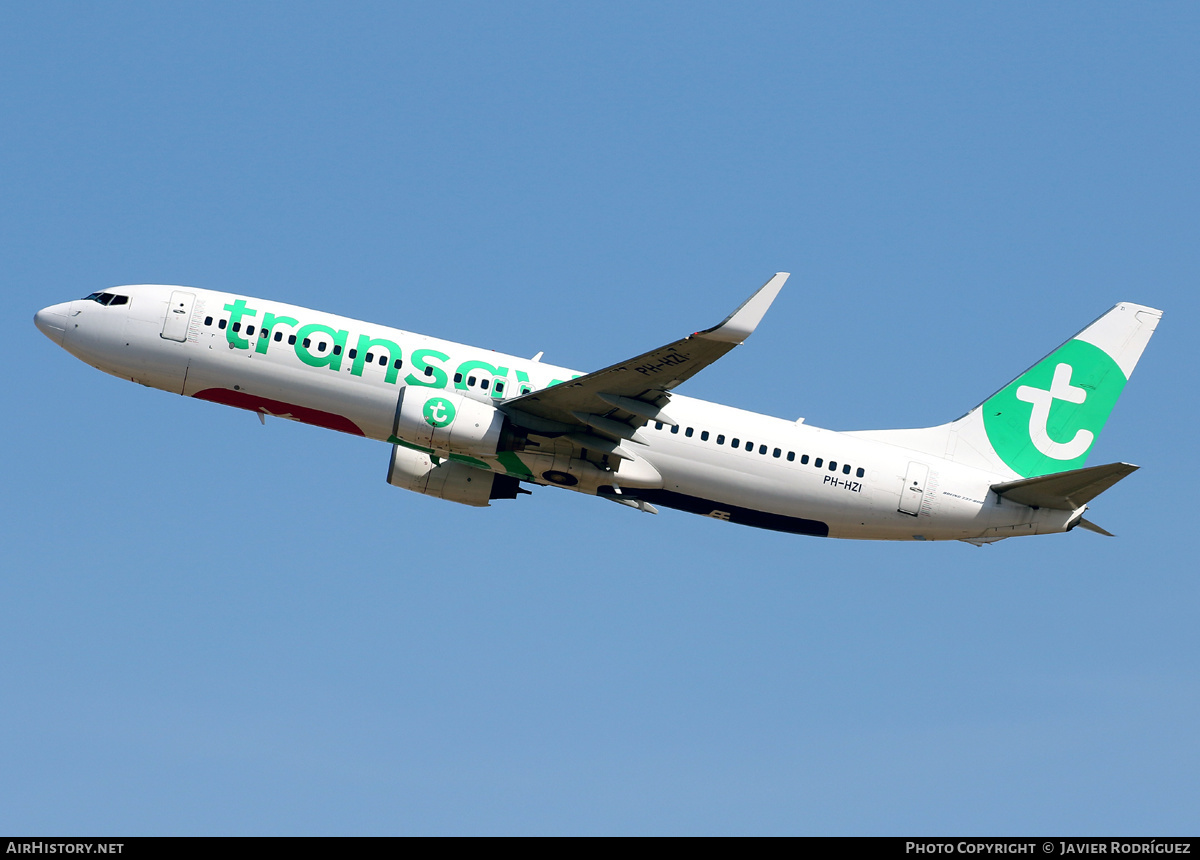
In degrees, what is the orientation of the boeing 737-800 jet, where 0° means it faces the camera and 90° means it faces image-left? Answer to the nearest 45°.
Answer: approximately 90°
